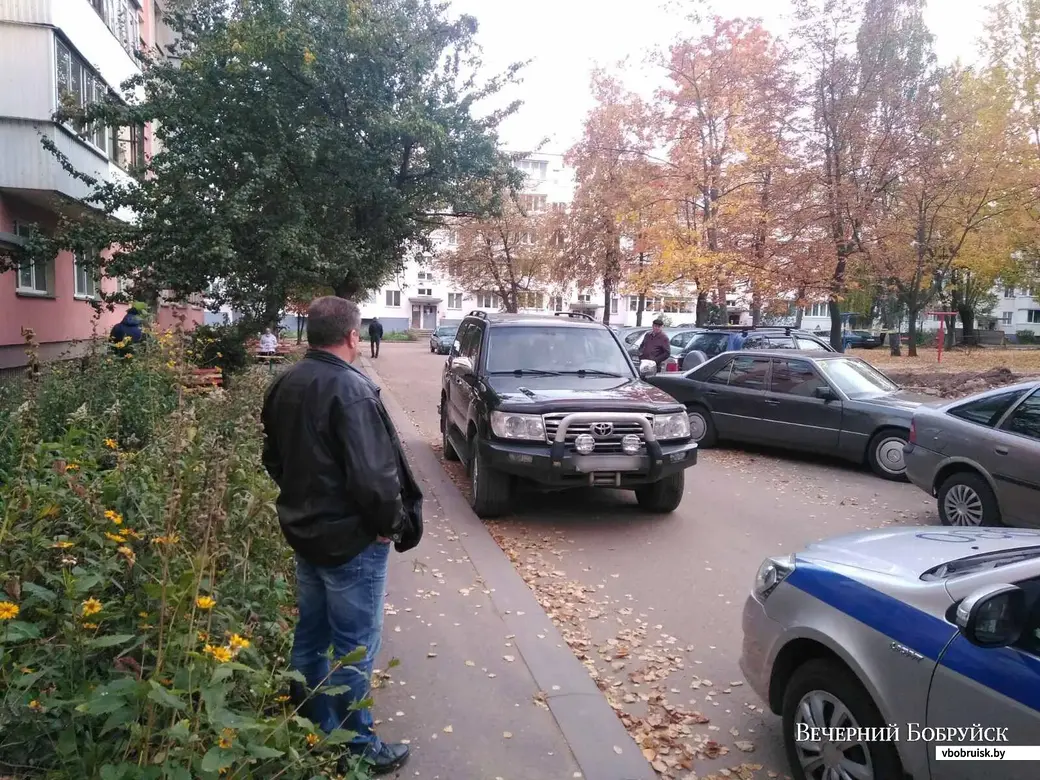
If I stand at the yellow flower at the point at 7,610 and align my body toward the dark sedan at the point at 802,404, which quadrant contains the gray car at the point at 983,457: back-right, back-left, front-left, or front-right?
front-right

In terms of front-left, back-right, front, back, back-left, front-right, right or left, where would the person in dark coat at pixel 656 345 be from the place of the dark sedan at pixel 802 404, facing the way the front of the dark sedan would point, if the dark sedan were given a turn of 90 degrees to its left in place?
left

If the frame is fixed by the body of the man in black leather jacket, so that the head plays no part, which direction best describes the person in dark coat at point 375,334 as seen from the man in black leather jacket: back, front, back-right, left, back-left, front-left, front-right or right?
front-left

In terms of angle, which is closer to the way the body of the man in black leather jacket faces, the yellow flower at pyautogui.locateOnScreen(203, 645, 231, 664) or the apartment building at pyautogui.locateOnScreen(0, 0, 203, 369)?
the apartment building

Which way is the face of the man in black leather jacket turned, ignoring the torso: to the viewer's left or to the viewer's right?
to the viewer's right

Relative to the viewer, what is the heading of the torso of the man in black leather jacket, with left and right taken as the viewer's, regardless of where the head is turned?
facing away from the viewer and to the right of the viewer

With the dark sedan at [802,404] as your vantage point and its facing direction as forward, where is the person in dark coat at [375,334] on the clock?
The person in dark coat is roughly at 6 o'clock from the dark sedan.

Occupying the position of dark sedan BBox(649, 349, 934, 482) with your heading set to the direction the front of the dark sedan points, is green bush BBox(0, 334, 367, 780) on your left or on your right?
on your right

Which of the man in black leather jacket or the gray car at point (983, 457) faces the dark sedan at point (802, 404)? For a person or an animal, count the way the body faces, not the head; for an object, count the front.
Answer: the man in black leather jacket

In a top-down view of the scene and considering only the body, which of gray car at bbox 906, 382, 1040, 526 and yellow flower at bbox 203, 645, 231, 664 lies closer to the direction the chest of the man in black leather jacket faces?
the gray car

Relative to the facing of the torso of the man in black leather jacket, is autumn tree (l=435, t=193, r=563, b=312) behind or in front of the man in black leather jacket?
in front

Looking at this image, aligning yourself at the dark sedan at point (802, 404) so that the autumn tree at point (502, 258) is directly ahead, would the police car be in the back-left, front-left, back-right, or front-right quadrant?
back-left

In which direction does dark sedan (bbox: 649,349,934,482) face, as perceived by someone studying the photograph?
facing the viewer and to the right of the viewer
